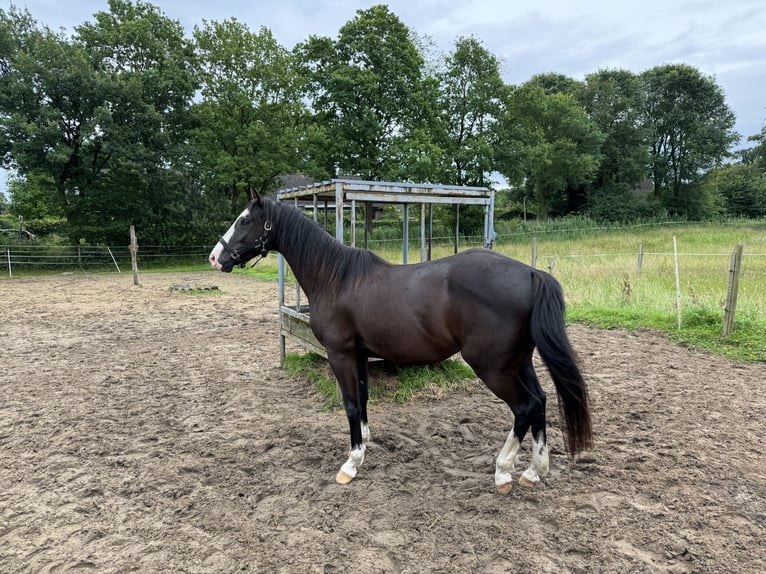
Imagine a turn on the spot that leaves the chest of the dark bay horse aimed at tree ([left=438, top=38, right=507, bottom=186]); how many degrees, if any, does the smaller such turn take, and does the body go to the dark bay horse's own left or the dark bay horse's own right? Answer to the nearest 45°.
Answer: approximately 90° to the dark bay horse's own right

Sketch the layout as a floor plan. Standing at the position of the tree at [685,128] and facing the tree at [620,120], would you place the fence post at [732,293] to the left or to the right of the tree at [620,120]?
left

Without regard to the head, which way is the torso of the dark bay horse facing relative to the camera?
to the viewer's left

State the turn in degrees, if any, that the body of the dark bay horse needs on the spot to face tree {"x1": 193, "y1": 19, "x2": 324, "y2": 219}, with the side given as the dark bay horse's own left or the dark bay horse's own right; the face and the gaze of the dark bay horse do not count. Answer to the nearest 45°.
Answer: approximately 90° to the dark bay horse's own right

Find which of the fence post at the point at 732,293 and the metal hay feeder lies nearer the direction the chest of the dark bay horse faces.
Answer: the metal hay feeder

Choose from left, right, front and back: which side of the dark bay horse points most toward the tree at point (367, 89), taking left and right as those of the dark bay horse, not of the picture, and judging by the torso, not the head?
right

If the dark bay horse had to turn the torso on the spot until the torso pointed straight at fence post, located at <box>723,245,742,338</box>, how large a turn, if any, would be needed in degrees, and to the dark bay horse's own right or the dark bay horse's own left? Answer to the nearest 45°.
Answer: approximately 135° to the dark bay horse's own right

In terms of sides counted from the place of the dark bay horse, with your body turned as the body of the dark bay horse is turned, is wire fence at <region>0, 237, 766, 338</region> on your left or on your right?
on your right

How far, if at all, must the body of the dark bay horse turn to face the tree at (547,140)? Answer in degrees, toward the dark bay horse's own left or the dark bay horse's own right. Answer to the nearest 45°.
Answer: approximately 90° to the dark bay horse's own right

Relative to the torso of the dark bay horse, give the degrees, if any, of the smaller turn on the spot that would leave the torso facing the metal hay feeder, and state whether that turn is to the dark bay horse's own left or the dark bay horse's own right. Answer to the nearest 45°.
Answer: approximately 90° to the dark bay horse's own right
